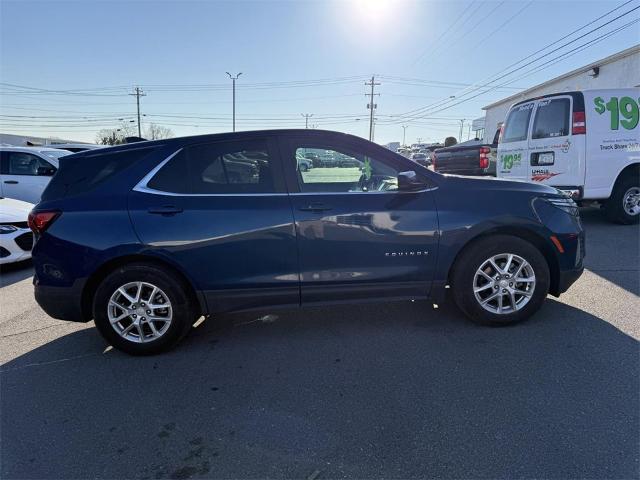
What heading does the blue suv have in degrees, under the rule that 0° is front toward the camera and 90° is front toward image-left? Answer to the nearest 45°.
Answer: approximately 270°

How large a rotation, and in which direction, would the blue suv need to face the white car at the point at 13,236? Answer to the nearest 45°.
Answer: approximately 135° to its left

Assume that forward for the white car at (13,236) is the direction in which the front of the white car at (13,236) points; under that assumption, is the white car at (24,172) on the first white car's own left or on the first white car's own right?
on the first white car's own left

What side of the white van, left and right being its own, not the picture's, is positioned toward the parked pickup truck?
left

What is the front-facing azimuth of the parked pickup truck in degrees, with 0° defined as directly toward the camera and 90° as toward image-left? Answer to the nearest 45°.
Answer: approximately 225°

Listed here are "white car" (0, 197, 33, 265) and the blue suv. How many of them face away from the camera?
0

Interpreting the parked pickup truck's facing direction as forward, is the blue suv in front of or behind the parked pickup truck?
behind

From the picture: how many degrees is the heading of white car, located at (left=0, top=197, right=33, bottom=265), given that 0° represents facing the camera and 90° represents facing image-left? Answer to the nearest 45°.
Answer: approximately 315°

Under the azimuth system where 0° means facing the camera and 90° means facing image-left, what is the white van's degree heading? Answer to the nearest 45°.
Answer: approximately 225°
